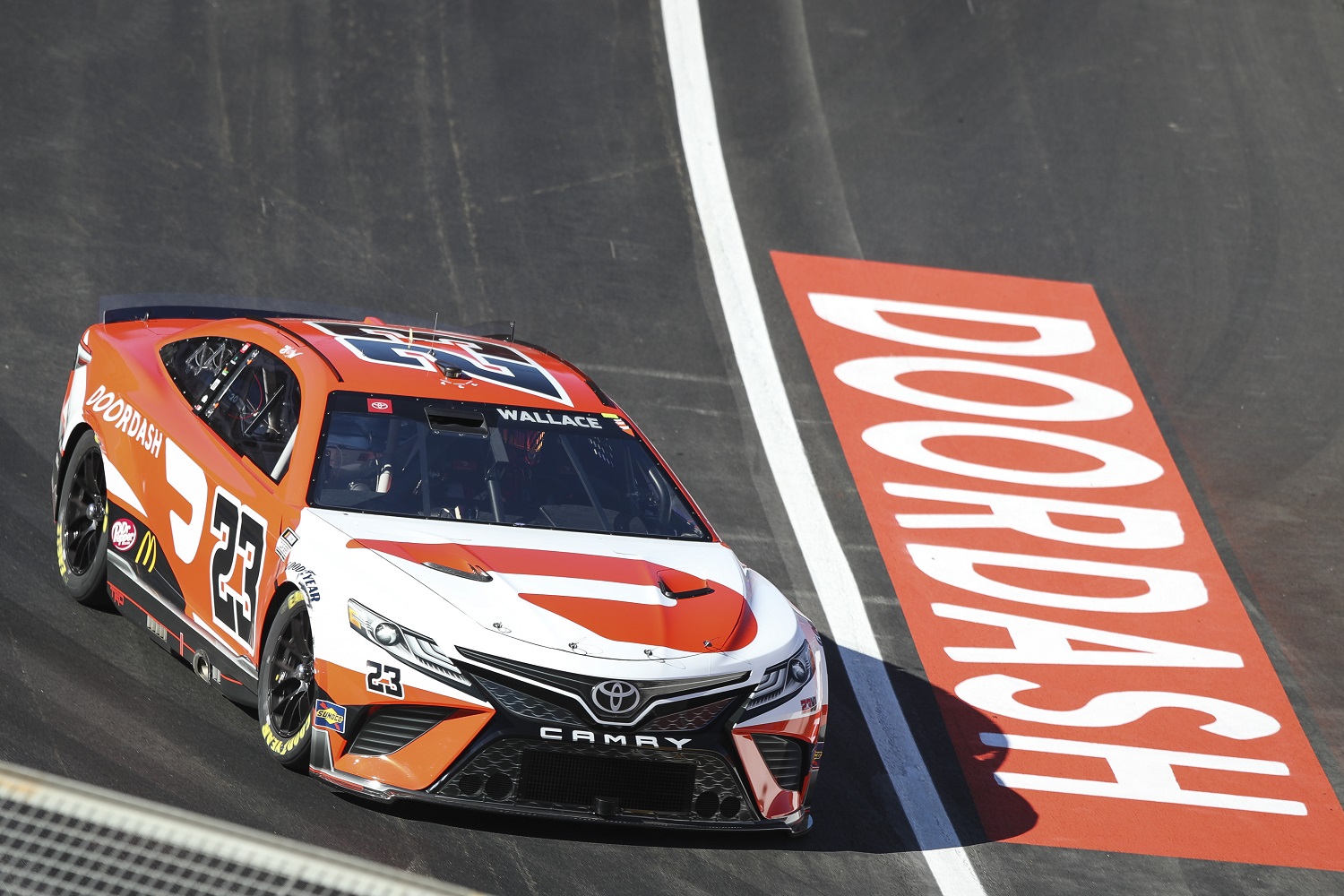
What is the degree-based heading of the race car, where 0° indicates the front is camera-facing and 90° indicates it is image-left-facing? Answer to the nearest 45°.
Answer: approximately 315°
